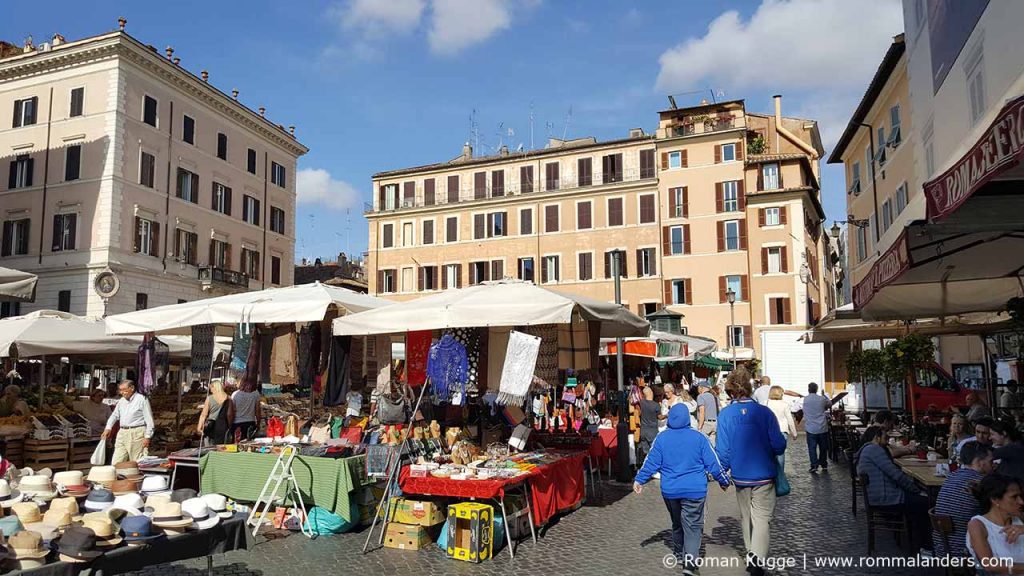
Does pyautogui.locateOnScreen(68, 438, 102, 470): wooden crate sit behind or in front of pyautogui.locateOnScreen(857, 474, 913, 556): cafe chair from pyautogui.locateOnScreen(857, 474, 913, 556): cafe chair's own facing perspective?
behind

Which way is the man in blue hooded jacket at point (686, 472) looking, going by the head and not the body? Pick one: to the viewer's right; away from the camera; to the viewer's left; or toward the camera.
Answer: away from the camera

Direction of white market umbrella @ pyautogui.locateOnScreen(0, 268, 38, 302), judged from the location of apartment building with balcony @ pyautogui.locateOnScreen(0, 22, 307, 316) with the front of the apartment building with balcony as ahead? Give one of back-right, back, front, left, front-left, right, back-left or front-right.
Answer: front-right

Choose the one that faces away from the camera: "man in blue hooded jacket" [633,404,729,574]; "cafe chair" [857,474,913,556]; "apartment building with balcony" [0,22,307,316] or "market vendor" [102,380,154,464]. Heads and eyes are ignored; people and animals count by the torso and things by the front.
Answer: the man in blue hooded jacket

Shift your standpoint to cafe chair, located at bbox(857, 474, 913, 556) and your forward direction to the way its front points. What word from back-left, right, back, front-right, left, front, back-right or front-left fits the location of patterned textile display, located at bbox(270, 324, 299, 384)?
back

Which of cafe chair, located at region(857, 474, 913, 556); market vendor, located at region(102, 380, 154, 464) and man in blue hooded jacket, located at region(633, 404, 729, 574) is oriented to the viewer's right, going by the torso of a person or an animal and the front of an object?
the cafe chair

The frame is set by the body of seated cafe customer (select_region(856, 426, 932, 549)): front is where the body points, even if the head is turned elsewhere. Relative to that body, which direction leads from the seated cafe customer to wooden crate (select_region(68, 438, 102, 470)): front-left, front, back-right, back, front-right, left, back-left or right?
back

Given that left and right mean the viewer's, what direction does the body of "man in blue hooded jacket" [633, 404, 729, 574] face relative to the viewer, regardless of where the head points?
facing away from the viewer

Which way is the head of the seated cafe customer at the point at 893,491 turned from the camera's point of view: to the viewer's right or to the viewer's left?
to the viewer's right

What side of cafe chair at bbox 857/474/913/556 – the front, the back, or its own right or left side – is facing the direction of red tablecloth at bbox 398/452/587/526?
back

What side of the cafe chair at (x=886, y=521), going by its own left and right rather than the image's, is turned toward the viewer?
right

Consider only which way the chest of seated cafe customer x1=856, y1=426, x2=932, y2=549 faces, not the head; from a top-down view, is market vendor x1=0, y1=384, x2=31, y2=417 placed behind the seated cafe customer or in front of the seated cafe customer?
behind

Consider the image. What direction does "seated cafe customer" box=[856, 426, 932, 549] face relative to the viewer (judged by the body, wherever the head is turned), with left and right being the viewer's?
facing to the right of the viewer

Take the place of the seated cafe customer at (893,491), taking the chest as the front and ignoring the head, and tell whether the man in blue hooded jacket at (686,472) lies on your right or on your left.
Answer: on your right

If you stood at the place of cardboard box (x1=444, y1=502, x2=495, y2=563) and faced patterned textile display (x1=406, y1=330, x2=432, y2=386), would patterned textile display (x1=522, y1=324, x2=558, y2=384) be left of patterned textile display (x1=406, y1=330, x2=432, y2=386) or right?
right
